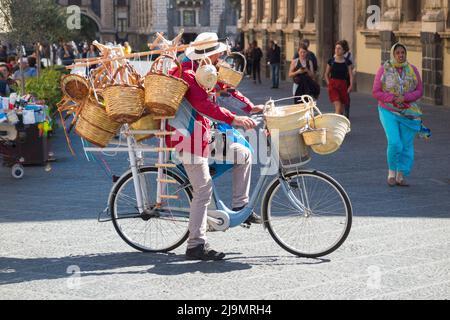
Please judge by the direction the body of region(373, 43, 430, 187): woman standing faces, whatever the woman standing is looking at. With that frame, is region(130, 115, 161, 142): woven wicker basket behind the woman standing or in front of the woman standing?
in front

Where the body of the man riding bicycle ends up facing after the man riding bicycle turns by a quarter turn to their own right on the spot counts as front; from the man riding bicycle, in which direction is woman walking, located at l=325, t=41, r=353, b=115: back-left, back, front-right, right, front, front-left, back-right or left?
back

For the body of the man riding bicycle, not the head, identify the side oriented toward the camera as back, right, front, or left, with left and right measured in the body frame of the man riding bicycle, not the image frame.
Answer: right

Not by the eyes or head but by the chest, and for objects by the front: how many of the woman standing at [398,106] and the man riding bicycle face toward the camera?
1

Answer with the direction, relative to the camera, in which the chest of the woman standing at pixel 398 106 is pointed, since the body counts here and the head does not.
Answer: toward the camera

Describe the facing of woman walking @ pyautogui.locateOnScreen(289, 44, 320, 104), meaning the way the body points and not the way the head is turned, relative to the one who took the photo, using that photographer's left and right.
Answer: facing the viewer

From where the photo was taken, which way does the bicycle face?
to the viewer's right

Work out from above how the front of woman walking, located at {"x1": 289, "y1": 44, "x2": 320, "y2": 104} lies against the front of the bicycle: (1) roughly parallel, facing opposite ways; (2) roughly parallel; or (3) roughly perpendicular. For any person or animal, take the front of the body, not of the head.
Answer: roughly perpendicular

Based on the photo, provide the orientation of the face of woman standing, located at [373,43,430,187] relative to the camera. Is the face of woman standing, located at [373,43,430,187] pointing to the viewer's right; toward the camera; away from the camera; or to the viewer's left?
toward the camera

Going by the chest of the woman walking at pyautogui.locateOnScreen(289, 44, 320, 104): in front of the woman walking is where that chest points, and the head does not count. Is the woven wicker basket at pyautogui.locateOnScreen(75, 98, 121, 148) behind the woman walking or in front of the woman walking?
in front

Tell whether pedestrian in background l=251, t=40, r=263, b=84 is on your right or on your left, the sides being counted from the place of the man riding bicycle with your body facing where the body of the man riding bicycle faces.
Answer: on your left

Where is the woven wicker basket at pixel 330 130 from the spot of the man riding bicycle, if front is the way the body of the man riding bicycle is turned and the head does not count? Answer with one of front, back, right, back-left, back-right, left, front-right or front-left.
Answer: front

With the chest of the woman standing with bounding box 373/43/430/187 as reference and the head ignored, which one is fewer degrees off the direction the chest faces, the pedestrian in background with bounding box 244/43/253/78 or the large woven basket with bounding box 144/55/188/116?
the large woven basket

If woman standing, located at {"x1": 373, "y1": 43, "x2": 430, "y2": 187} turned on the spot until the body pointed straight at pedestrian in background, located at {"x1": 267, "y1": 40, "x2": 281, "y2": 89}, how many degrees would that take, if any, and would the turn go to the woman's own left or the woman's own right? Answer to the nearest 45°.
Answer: approximately 180°

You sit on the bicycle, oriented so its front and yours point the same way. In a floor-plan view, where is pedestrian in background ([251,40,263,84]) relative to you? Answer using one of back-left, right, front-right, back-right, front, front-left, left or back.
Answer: left
